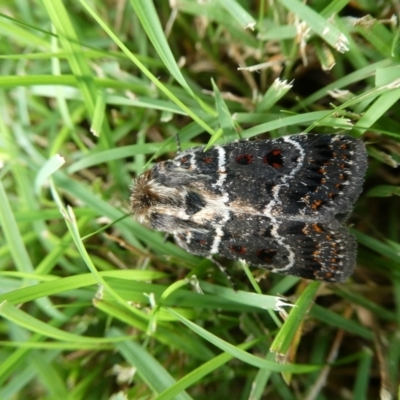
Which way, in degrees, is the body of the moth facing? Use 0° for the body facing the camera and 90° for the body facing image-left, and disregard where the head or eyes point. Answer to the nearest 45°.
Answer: approximately 90°
